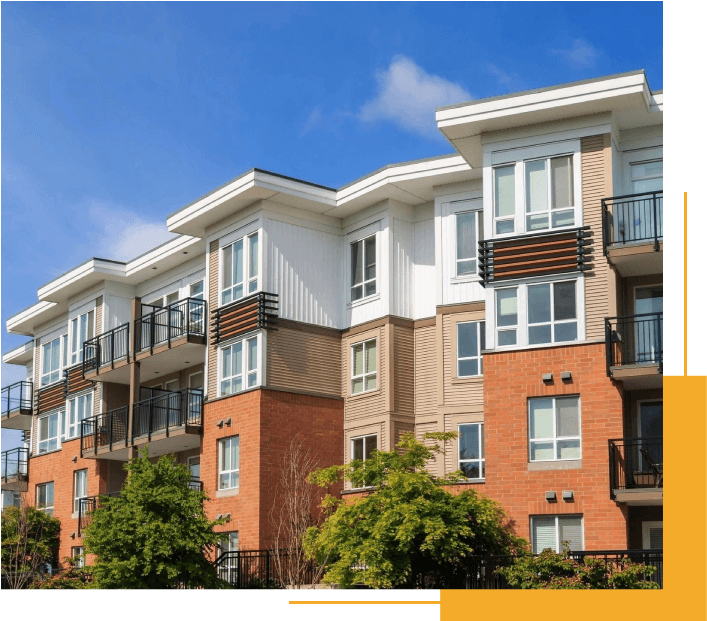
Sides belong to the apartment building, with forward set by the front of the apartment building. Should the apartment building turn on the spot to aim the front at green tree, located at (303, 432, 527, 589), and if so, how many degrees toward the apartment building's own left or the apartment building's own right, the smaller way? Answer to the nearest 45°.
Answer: approximately 45° to the apartment building's own left
